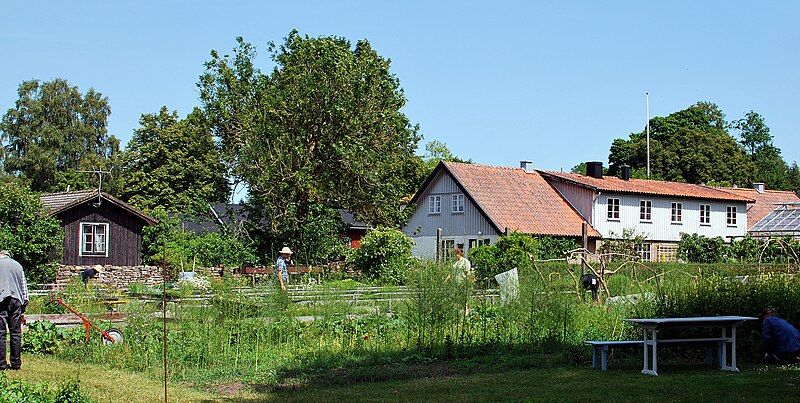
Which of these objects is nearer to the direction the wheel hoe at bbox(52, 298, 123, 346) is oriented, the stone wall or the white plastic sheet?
the white plastic sheet

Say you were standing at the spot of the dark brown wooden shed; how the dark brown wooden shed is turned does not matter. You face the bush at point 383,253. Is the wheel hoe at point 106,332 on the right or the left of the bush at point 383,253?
right

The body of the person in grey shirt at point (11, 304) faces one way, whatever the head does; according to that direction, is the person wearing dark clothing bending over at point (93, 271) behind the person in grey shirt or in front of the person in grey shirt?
in front

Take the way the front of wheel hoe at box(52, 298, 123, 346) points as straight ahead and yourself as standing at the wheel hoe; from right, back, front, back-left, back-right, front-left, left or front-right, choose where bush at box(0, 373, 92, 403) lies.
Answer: right

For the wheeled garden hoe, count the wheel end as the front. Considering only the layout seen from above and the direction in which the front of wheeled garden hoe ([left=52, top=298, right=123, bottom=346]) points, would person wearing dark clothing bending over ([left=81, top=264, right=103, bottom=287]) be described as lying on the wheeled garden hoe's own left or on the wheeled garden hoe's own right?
on the wheeled garden hoe's own left

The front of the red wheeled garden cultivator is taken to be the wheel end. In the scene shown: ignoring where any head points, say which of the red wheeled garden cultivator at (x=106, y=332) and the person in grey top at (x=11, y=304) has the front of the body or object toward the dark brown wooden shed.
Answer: the person in grey top

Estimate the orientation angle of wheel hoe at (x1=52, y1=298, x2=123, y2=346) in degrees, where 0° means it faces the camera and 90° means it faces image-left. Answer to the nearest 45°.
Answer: approximately 270°

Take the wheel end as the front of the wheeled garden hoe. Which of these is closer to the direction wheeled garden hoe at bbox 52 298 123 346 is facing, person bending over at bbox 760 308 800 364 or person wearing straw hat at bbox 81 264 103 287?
the person bending over
